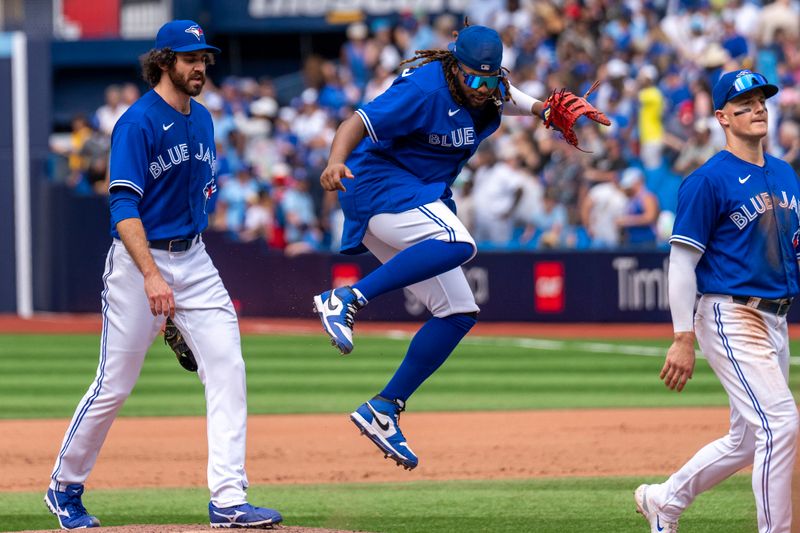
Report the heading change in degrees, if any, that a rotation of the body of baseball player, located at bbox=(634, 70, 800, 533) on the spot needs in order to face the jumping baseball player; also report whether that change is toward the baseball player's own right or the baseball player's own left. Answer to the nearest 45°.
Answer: approximately 135° to the baseball player's own right

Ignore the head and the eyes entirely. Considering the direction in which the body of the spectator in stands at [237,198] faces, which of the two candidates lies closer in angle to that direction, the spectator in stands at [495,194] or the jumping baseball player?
the jumping baseball player

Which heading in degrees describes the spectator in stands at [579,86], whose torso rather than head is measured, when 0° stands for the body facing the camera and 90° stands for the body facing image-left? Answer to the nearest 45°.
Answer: approximately 0°

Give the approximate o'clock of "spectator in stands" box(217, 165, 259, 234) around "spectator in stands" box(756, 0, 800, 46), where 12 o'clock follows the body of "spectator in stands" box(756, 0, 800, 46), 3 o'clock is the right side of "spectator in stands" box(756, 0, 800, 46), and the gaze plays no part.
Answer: "spectator in stands" box(217, 165, 259, 234) is roughly at 3 o'clock from "spectator in stands" box(756, 0, 800, 46).

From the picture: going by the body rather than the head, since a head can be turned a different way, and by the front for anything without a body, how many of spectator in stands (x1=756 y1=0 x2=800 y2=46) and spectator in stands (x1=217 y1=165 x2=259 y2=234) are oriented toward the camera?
2

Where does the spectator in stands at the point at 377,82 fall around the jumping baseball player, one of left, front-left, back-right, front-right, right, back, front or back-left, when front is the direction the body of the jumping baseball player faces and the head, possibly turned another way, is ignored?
back-left

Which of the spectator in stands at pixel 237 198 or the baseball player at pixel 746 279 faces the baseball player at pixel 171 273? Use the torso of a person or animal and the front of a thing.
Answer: the spectator in stands

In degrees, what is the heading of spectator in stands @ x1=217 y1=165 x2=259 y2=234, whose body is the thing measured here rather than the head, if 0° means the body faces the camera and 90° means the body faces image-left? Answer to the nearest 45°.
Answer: approximately 0°
